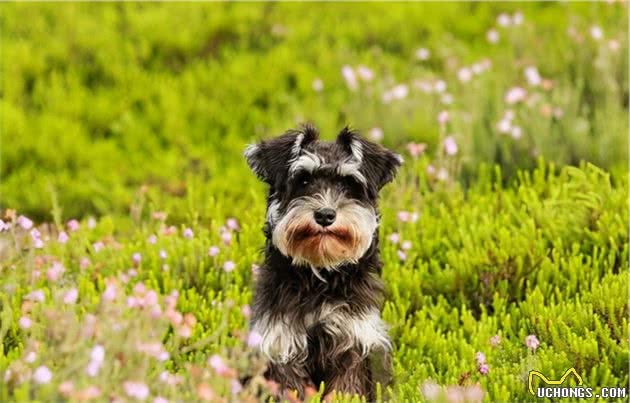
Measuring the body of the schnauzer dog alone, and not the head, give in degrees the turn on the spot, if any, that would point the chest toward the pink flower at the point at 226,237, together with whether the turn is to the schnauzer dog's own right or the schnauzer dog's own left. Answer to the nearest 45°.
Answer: approximately 135° to the schnauzer dog's own right

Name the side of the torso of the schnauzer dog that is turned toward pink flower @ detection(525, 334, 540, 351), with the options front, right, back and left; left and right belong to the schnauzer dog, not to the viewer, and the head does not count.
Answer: left

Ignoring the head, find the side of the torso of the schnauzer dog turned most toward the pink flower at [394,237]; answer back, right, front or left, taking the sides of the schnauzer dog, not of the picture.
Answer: back

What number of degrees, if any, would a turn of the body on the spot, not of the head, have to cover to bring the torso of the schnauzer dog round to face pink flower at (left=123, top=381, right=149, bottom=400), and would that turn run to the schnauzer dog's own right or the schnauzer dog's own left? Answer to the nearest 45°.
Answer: approximately 45° to the schnauzer dog's own right

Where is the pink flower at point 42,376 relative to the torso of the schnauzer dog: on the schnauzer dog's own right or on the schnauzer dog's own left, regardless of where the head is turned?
on the schnauzer dog's own right

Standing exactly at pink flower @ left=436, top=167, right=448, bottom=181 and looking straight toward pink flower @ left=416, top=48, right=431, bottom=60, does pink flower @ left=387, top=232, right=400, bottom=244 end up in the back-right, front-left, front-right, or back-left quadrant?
back-left

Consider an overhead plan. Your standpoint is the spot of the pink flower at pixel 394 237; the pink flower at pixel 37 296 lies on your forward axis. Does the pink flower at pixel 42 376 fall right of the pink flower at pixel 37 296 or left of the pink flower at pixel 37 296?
left

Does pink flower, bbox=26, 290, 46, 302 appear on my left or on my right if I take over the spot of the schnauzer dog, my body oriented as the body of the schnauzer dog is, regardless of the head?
on my right

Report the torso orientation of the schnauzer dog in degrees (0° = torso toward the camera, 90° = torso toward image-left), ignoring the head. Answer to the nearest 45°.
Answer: approximately 0°
